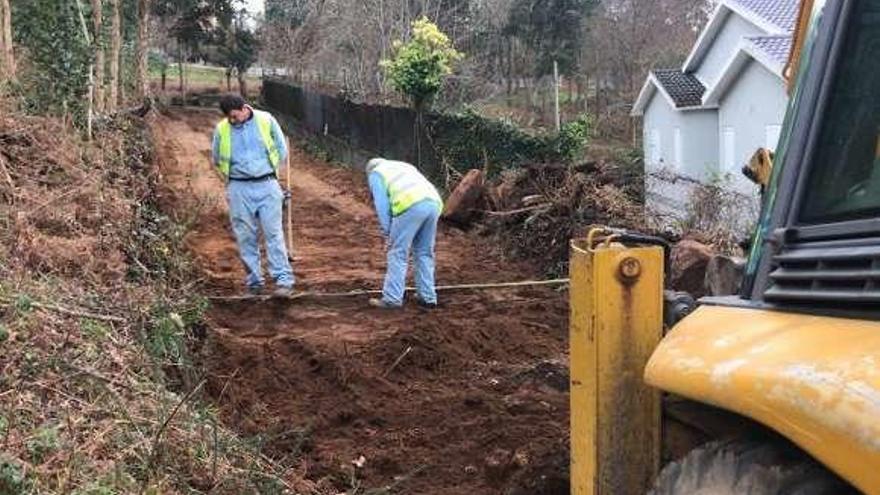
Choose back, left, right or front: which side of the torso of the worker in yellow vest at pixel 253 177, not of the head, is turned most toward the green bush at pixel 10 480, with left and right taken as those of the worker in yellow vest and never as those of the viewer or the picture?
front

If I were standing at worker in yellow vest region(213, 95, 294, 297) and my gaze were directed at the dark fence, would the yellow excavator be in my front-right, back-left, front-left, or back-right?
back-right

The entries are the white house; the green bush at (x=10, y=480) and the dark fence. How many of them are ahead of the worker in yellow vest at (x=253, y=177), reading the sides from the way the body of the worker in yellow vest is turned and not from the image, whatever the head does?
1

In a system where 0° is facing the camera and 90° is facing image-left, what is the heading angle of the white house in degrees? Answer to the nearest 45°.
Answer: approximately 45°

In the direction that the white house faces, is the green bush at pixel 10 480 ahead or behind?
ahead

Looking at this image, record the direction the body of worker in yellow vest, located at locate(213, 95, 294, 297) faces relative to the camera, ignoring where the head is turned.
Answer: toward the camera

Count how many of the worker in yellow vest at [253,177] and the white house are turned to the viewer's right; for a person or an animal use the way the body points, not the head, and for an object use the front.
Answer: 0

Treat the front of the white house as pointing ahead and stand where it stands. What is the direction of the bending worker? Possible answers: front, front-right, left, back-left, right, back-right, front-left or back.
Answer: front-left

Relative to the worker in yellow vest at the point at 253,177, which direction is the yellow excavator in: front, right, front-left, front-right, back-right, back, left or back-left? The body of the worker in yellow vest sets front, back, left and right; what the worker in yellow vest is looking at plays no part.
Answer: front

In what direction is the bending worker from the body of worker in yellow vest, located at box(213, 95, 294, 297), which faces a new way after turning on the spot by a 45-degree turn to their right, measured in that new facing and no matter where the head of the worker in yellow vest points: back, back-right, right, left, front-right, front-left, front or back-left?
left
